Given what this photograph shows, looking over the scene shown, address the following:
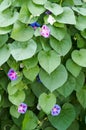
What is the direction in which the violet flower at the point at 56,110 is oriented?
toward the camera

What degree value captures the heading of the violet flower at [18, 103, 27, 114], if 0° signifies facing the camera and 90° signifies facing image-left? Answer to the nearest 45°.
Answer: approximately 0°

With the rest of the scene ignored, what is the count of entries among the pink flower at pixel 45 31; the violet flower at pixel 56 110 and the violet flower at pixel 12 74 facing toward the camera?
3

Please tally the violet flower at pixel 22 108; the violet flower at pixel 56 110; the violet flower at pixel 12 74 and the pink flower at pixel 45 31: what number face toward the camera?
4

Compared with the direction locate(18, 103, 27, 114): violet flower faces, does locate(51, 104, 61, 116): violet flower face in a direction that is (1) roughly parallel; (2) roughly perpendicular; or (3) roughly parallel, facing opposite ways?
roughly parallel

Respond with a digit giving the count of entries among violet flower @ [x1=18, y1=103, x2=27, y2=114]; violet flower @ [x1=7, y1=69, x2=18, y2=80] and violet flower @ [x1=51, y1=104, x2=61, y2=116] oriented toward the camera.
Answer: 3

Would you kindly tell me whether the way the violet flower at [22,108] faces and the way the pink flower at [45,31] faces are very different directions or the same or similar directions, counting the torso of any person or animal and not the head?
same or similar directions

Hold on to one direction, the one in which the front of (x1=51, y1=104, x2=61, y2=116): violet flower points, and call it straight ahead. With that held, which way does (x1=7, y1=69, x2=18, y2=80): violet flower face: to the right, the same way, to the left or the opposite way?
the same way

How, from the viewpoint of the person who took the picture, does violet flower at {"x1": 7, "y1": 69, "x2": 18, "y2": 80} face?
facing the viewer
